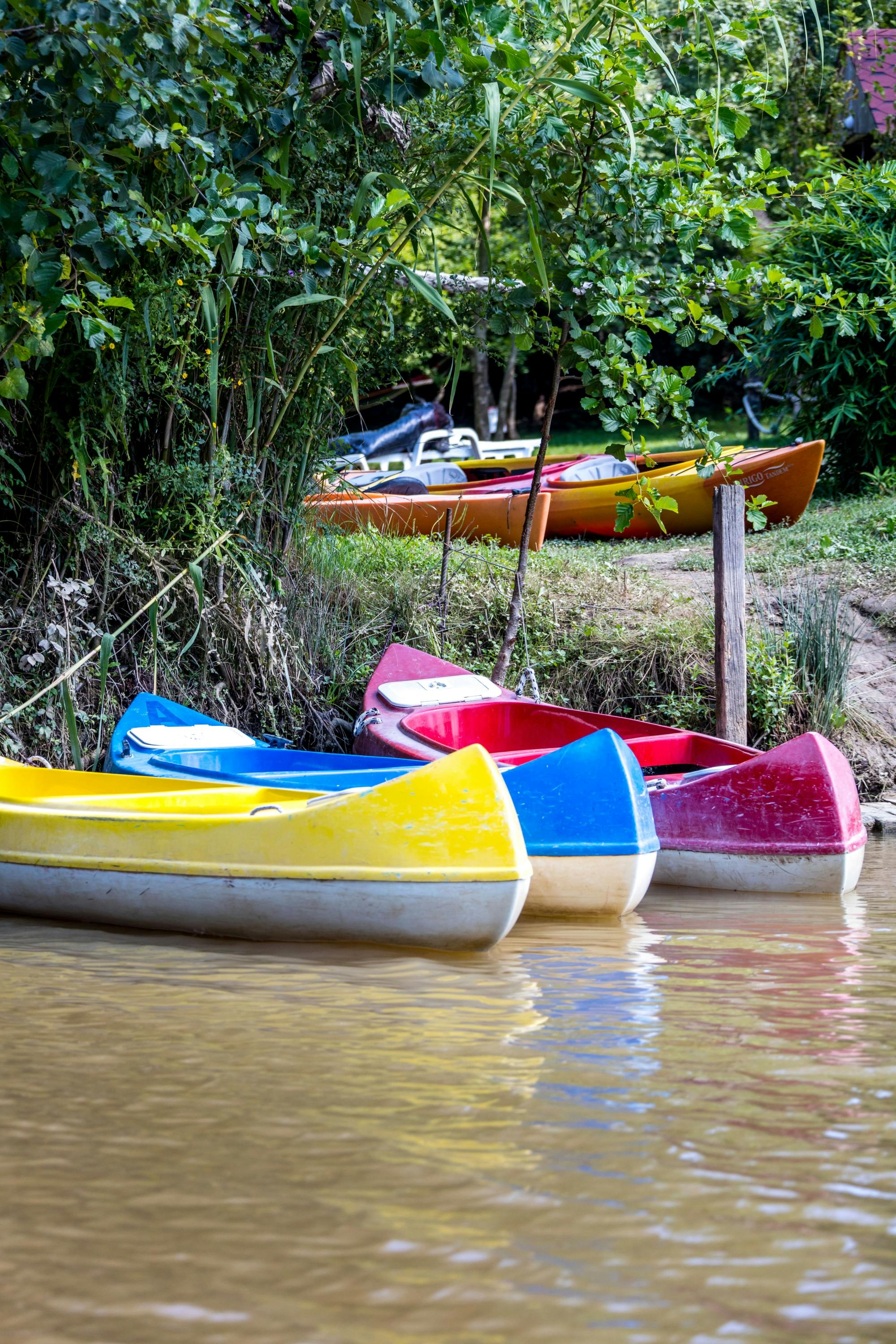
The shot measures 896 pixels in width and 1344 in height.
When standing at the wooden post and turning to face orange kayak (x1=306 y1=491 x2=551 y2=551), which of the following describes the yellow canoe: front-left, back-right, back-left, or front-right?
back-left
